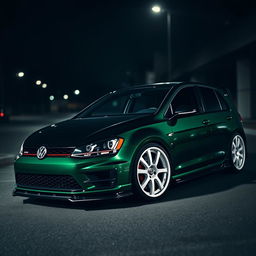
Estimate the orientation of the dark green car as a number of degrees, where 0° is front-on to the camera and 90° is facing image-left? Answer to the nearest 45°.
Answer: approximately 45°
